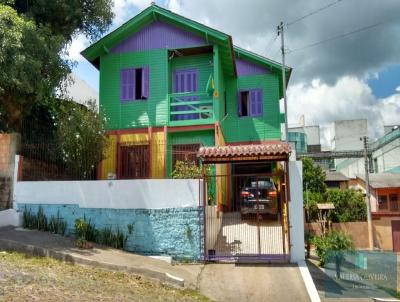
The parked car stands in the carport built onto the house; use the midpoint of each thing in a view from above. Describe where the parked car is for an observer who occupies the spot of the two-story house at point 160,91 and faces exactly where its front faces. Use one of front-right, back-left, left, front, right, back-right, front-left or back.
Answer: front-left

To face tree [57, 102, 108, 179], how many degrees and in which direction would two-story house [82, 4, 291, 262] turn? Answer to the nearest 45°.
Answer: approximately 45° to its right

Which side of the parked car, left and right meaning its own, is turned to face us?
back

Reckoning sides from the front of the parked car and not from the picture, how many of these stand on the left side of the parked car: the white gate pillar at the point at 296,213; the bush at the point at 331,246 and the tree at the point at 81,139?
1

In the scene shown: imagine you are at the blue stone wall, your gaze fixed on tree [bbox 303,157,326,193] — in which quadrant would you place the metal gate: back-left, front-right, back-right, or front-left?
front-right

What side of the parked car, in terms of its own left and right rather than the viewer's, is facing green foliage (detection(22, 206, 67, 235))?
left

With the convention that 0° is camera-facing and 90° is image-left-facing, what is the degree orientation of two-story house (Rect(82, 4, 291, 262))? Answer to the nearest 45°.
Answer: approximately 0°

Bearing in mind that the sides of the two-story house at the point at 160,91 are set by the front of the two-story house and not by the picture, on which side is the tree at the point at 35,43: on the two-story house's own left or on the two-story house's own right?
on the two-story house's own right

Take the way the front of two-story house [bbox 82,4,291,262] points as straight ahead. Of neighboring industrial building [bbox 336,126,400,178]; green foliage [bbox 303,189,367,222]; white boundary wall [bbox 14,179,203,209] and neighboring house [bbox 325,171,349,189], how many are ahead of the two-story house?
1

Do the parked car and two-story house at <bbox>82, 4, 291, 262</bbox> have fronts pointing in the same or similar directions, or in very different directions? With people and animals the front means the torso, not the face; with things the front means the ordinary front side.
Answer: very different directions

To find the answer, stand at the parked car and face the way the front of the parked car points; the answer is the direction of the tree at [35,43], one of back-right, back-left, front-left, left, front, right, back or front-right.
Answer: left
